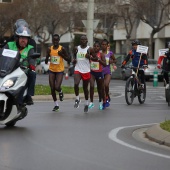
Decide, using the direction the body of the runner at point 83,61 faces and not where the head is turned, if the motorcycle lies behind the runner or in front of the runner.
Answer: in front

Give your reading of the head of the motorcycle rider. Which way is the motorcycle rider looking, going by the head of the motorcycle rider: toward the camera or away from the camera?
toward the camera

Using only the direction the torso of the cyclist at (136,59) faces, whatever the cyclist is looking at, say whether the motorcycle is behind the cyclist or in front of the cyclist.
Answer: in front

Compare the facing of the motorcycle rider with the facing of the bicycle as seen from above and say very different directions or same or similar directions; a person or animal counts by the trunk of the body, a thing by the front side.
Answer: same or similar directions

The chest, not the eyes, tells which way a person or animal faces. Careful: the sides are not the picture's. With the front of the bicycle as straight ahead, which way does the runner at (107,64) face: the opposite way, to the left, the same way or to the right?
the same way

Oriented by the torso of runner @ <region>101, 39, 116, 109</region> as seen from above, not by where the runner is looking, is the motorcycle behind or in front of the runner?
in front

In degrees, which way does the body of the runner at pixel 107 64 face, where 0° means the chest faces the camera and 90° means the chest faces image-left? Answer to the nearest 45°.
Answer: approximately 45°

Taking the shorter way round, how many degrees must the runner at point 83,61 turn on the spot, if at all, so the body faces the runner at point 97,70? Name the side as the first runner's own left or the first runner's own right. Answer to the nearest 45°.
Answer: approximately 135° to the first runner's own left

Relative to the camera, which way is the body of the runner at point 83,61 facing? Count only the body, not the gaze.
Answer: toward the camera

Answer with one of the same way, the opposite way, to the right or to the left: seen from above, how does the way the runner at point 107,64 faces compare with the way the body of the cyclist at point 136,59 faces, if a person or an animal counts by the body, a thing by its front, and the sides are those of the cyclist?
the same way

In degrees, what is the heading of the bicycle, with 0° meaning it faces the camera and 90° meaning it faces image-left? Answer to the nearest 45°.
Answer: approximately 45°

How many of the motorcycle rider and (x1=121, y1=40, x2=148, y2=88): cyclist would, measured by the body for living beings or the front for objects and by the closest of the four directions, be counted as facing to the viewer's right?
0

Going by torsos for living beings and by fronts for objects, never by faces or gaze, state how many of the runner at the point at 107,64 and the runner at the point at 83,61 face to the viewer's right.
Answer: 0
